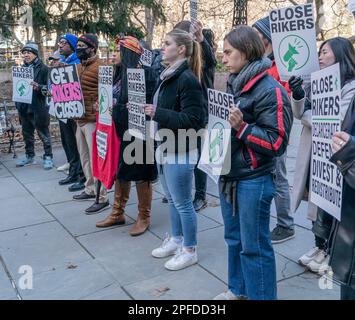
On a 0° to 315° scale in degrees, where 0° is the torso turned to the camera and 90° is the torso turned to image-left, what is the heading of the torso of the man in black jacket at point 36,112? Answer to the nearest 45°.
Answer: approximately 45°

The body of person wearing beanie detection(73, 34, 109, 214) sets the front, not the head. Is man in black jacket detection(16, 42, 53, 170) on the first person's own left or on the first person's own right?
on the first person's own right

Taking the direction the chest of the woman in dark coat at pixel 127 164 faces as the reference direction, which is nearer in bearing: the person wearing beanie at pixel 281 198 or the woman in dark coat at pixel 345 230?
the woman in dark coat

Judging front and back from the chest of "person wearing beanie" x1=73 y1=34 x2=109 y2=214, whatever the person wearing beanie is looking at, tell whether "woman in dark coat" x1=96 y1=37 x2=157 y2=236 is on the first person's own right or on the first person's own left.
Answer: on the first person's own left

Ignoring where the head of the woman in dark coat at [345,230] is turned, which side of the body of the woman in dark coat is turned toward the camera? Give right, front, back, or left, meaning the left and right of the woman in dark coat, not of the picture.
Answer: left

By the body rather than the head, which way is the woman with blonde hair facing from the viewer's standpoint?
to the viewer's left

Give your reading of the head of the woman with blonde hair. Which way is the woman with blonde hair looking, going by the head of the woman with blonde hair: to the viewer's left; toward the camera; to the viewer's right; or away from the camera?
to the viewer's left

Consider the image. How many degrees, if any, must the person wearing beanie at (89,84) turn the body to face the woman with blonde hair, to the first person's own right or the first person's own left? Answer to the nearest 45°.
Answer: approximately 45° to the first person's own left

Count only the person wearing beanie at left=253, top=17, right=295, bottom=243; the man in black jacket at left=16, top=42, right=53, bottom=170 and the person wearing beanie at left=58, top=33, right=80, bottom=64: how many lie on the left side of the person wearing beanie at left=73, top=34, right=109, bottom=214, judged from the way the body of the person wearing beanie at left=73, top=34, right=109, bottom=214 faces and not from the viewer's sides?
1

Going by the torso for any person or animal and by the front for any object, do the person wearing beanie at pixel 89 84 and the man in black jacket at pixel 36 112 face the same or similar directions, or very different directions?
same or similar directions

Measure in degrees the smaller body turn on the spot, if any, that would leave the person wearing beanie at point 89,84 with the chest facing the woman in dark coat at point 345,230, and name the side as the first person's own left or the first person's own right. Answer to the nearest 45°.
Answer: approximately 45° to the first person's own left

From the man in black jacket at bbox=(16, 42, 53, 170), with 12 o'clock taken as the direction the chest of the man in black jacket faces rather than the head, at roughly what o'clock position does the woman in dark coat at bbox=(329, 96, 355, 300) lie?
The woman in dark coat is roughly at 10 o'clock from the man in black jacket.

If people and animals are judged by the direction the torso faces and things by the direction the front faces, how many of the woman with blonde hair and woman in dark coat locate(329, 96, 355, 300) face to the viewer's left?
2
